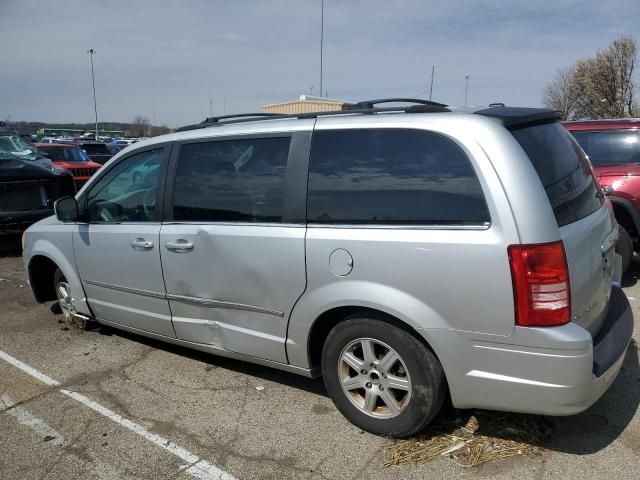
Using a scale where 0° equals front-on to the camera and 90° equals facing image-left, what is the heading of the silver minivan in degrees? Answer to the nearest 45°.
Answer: approximately 135°

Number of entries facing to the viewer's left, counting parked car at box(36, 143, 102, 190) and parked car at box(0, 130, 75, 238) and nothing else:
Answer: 0

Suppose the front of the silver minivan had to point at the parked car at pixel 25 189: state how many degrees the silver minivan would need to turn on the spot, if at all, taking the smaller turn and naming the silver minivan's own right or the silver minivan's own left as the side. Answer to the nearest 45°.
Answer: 0° — it already faces it

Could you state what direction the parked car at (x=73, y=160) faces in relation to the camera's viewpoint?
facing the viewer and to the right of the viewer

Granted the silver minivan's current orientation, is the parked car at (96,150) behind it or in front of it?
in front

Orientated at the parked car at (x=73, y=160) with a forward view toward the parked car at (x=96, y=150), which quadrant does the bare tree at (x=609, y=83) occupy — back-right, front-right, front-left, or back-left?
front-right

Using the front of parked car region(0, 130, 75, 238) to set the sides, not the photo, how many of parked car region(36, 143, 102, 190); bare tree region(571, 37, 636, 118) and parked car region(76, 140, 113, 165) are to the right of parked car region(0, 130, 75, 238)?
0

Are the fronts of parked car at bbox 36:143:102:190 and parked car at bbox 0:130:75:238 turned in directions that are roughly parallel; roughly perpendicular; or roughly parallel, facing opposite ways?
roughly parallel

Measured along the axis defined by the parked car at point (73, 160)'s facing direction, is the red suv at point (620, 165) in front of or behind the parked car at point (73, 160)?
in front

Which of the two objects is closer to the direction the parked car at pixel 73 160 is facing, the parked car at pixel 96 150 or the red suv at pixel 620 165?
the red suv

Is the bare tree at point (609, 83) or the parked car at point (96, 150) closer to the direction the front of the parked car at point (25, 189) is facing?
the bare tree

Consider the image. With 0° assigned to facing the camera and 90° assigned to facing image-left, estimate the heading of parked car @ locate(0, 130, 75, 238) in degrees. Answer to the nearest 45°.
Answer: approximately 315°

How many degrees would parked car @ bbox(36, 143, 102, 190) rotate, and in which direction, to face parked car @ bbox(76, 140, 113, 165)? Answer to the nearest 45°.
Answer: approximately 135° to its left

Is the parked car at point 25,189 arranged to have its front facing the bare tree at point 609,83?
no
